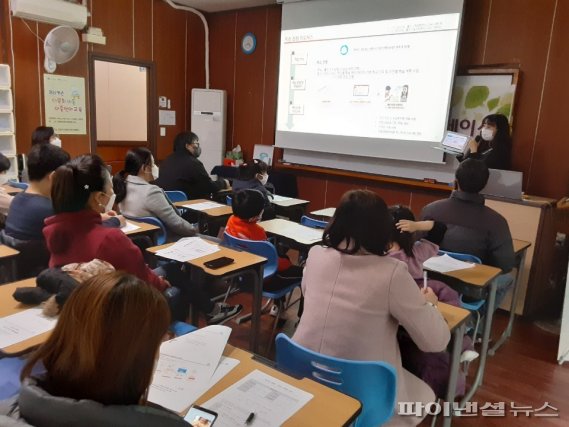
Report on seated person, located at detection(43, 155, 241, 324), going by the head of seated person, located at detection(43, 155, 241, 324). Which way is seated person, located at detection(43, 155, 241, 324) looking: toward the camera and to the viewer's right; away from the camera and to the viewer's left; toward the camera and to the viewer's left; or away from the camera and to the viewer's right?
away from the camera and to the viewer's right

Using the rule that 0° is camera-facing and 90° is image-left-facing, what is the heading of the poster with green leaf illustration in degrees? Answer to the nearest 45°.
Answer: approximately 45°

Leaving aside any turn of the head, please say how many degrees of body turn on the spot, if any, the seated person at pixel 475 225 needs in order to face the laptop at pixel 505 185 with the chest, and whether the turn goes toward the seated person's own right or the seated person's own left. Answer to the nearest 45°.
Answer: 0° — they already face it

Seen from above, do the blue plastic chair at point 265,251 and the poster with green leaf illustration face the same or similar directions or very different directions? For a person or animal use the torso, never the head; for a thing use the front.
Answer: very different directions

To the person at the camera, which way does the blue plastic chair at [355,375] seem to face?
facing away from the viewer and to the right of the viewer

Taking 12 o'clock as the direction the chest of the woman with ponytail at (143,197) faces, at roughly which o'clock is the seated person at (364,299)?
The seated person is roughly at 4 o'clock from the woman with ponytail.

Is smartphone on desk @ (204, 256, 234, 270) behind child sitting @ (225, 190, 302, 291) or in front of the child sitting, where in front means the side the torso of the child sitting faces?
behind

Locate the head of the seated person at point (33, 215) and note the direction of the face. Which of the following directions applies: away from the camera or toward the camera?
away from the camera

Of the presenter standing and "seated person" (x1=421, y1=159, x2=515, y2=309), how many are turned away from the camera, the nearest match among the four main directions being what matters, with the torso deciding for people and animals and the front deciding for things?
1

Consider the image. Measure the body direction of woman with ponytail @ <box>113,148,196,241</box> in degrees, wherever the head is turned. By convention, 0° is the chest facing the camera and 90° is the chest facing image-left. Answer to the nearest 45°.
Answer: approximately 225°

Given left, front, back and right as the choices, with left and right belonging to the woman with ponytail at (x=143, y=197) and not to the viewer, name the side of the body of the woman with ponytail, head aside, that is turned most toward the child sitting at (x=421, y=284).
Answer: right

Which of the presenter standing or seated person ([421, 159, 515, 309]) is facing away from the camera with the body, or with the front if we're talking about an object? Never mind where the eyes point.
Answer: the seated person
